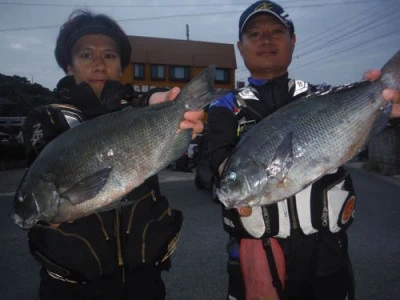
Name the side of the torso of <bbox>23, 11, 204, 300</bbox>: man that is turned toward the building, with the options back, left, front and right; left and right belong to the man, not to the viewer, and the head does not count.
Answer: back

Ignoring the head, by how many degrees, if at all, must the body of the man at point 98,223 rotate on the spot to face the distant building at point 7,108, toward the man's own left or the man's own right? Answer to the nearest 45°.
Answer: approximately 180°

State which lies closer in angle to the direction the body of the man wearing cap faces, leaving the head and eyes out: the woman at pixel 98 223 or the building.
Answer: the woman

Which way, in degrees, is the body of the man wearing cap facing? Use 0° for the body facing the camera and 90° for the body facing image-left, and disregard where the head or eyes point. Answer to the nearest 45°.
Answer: approximately 0°

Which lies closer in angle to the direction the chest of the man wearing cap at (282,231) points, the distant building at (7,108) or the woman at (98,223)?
the woman

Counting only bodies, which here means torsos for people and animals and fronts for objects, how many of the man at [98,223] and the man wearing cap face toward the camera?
2

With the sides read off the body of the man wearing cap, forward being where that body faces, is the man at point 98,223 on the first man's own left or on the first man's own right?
on the first man's own right

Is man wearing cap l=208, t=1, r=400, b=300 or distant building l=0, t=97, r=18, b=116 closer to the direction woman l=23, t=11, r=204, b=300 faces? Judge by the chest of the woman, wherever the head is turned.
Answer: the man wearing cap
